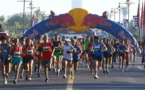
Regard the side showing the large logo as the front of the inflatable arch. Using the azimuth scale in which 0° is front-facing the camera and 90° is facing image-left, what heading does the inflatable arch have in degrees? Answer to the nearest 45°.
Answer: approximately 0°

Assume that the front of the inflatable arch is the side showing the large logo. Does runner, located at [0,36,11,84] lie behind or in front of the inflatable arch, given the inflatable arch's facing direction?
in front
